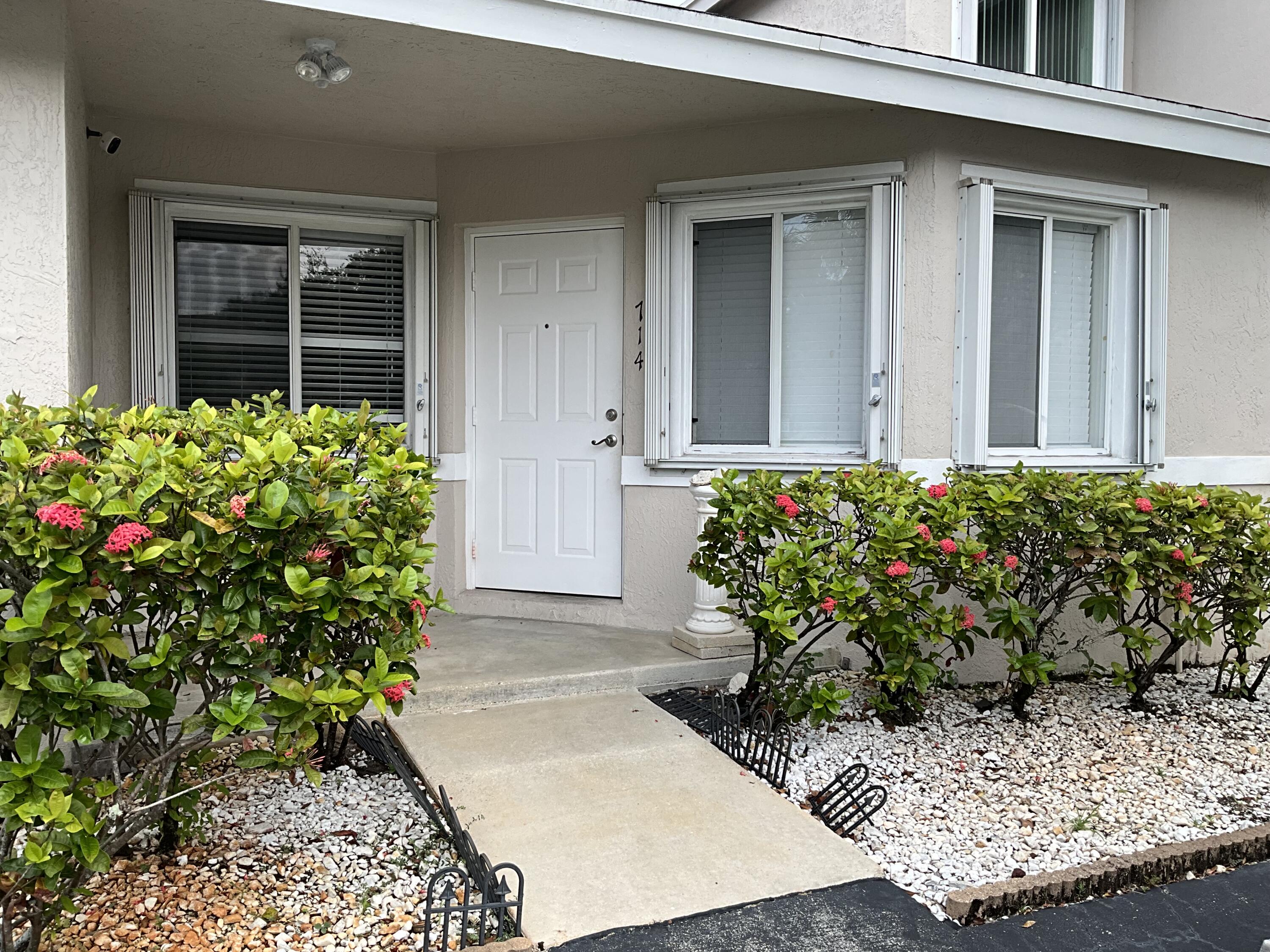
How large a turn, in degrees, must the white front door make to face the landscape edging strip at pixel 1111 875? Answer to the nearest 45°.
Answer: approximately 45° to its left

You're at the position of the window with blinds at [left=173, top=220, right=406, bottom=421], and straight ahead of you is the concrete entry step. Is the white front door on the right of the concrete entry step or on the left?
left

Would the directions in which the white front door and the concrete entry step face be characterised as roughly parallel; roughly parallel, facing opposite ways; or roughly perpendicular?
roughly parallel

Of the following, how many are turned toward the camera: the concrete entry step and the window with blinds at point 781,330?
2

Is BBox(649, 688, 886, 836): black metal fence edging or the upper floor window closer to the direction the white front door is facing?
the black metal fence edging

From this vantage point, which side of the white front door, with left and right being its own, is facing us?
front

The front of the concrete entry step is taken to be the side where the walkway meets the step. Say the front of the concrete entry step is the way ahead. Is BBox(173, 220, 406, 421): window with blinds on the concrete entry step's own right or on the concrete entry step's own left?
on the concrete entry step's own right

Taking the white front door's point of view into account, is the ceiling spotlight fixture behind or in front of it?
in front

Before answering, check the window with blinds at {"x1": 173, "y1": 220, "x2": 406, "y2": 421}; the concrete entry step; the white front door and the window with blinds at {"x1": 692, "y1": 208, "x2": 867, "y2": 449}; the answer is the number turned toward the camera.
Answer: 4

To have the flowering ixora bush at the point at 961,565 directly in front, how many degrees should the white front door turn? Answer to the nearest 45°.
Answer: approximately 45° to its left

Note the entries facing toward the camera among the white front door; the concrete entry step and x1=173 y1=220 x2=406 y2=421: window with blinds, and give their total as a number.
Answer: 3

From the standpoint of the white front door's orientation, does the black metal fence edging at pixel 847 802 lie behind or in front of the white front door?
in front

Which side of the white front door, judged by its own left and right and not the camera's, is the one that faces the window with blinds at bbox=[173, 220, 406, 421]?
right

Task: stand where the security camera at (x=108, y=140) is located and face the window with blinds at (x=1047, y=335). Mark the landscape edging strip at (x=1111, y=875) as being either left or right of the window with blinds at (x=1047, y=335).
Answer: right

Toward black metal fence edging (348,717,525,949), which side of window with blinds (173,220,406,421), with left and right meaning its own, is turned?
front

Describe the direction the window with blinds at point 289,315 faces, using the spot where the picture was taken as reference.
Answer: facing the viewer

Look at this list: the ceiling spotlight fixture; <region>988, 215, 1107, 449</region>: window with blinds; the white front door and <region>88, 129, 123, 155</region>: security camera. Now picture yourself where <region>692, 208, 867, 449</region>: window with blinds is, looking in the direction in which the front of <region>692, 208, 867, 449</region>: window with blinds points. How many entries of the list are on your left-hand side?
1
